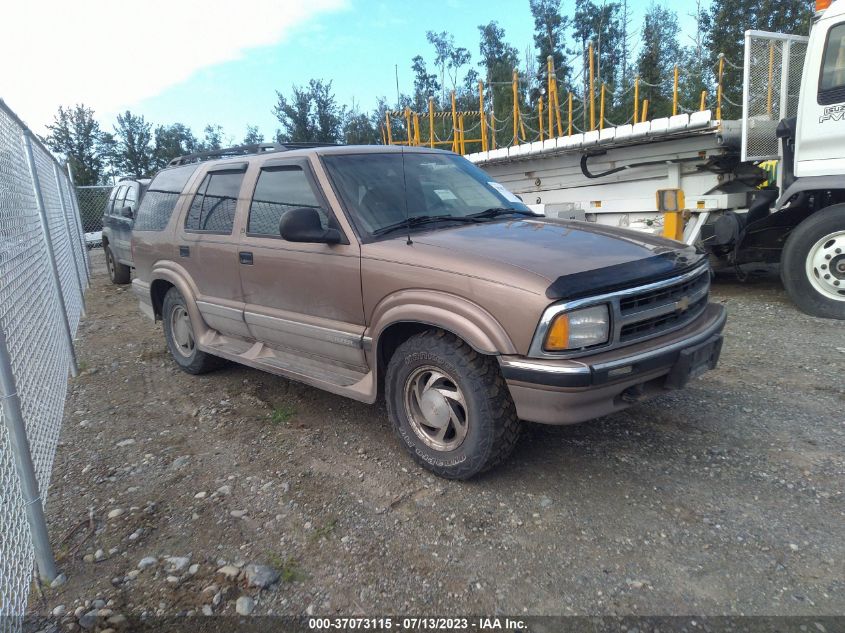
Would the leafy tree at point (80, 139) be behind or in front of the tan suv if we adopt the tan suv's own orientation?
behind

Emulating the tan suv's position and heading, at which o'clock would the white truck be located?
The white truck is roughly at 9 o'clock from the tan suv.

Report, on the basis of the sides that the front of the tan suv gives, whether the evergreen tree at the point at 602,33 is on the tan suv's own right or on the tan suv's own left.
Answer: on the tan suv's own left

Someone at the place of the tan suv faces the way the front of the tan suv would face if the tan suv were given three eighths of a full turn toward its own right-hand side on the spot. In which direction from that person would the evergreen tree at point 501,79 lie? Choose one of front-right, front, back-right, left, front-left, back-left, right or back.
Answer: right

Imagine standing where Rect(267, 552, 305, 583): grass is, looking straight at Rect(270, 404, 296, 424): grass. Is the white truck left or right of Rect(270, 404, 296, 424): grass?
right

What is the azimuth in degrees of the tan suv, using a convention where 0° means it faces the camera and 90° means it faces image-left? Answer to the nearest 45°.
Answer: approximately 315°

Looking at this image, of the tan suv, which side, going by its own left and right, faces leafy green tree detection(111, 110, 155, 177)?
back
